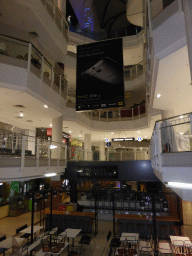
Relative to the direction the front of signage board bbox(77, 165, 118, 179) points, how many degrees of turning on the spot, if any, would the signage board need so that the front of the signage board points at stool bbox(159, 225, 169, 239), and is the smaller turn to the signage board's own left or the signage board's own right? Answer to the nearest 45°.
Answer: approximately 90° to the signage board's own left

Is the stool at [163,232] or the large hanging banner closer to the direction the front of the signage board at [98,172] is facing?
the large hanging banner

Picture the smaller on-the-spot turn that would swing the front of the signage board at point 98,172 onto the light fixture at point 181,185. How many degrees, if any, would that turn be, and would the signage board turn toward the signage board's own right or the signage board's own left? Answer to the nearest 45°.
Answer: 0° — it already faces it

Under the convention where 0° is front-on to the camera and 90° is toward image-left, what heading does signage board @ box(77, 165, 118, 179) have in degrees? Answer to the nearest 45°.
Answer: approximately 0°
